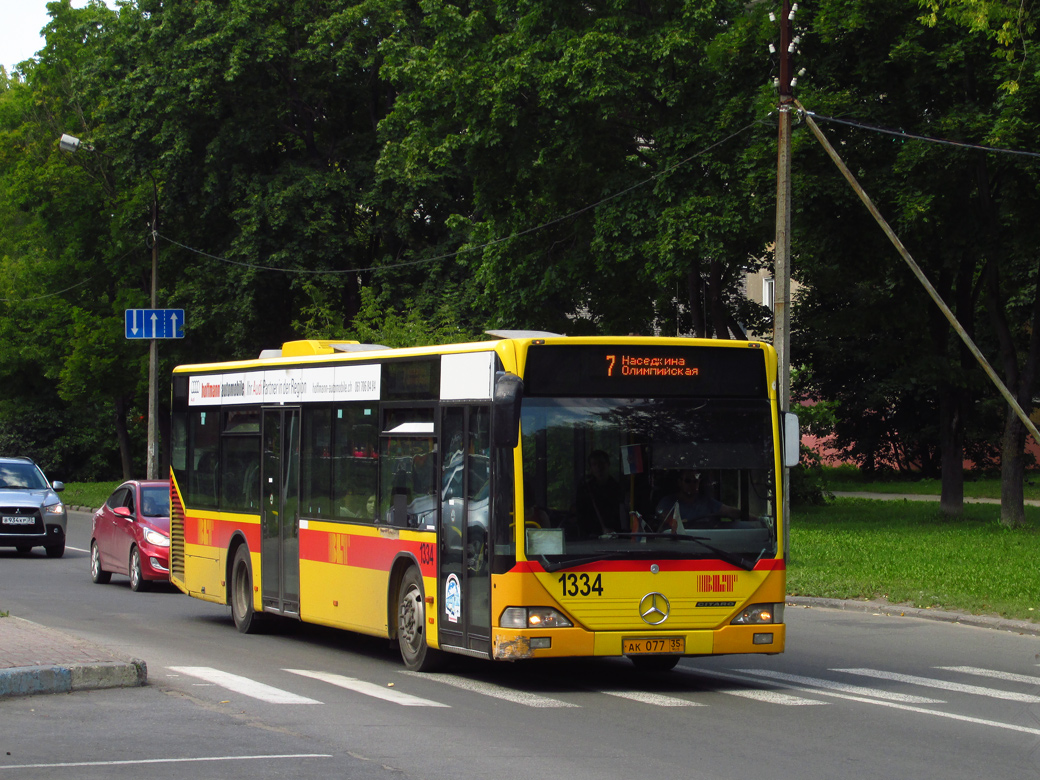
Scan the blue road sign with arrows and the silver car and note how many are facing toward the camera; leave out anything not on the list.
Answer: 2

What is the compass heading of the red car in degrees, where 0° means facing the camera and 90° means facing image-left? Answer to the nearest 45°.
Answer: approximately 315°

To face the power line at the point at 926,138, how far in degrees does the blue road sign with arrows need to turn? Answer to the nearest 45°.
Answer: approximately 45° to its left

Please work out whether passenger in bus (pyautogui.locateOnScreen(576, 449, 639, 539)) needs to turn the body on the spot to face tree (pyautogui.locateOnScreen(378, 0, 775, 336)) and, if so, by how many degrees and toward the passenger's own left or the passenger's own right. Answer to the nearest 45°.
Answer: approximately 180°

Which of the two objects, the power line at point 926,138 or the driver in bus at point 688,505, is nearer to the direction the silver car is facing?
the driver in bus

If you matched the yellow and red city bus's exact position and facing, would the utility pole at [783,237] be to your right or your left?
on your left

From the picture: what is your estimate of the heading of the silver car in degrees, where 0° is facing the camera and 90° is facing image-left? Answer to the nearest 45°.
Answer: approximately 0°

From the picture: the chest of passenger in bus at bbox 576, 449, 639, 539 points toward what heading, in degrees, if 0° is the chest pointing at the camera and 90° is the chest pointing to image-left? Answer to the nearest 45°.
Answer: approximately 0°

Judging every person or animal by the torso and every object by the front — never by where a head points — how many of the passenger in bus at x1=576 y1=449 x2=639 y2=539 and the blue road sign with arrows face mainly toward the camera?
2

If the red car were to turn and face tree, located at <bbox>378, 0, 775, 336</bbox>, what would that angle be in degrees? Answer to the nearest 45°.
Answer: approximately 90° to its left

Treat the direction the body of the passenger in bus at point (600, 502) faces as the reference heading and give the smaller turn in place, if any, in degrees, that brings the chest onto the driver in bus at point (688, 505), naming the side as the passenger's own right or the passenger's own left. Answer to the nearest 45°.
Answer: approximately 90° to the passenger's own left
